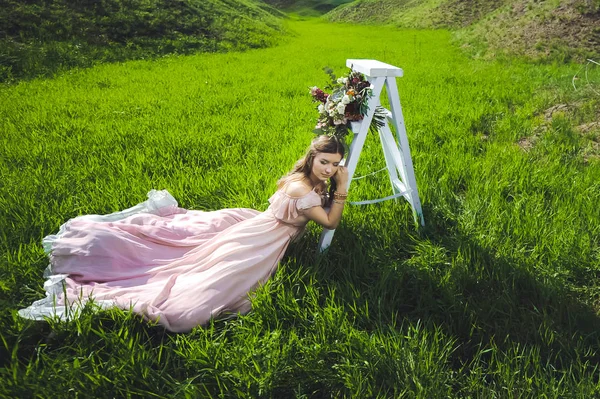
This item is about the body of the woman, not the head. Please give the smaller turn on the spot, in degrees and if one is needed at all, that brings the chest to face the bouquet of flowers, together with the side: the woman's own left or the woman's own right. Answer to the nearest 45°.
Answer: approximately 45° to the woman's own left

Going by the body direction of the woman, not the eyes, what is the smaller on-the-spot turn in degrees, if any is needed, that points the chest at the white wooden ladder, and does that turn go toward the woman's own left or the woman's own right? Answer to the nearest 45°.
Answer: approximately 45° to the woman's own left

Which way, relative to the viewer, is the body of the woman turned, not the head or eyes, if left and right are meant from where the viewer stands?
facing the viewer and to the right of the viewer
